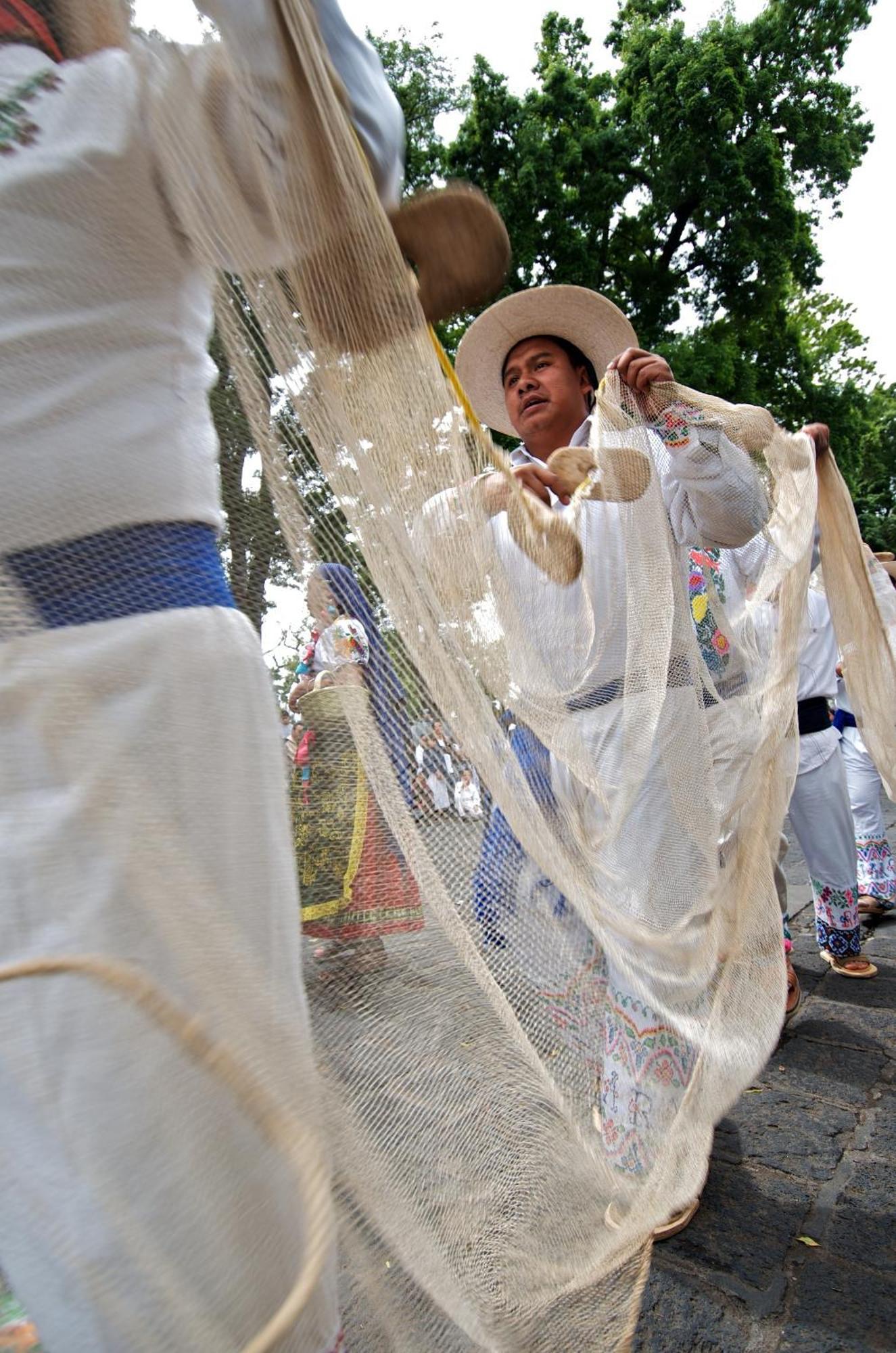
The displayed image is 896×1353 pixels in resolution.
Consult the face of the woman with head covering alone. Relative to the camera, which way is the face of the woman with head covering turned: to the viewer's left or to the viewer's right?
to the viewer's left

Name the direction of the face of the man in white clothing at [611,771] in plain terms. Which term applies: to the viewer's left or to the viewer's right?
to the viewer's left

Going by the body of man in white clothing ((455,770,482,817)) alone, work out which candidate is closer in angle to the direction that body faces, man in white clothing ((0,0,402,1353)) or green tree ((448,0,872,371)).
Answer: the man in white clothing

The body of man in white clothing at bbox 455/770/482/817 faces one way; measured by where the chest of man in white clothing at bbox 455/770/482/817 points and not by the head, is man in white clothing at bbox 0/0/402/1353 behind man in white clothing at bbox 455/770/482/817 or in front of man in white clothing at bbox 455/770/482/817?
in front

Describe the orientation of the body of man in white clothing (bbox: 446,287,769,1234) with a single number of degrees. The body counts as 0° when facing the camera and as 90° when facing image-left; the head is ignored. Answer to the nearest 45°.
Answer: approximately 45°

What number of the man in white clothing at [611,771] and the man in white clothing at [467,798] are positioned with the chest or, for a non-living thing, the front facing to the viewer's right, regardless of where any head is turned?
0

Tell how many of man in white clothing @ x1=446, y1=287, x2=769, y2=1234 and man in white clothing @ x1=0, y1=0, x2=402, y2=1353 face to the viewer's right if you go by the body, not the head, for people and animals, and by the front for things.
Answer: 0
